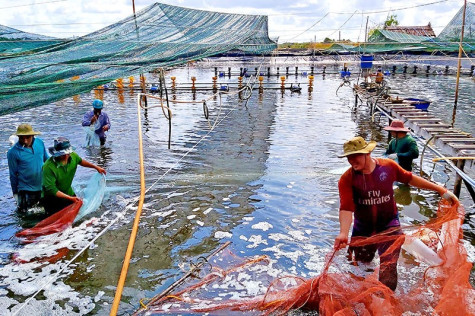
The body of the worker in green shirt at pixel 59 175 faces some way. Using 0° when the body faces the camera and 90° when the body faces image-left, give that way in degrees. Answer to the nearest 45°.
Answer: approximately 315°

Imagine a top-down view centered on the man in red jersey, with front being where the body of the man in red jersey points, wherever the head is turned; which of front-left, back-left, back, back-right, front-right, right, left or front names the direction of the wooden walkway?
back

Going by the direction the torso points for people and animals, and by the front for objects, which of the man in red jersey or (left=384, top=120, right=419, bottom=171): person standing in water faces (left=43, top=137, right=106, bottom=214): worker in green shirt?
the person standing in water

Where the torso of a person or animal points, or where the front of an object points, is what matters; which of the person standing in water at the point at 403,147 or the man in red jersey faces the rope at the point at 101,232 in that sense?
the person standing in water

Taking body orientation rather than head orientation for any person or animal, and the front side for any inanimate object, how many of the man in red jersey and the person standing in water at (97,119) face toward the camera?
2

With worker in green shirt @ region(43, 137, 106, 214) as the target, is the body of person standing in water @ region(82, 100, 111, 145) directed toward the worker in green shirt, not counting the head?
yes

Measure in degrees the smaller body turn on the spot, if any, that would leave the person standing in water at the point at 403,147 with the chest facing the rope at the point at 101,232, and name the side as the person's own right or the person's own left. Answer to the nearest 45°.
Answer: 0° — they already face it

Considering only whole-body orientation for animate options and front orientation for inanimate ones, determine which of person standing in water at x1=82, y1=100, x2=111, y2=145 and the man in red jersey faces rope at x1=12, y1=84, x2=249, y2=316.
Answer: the person standing in water

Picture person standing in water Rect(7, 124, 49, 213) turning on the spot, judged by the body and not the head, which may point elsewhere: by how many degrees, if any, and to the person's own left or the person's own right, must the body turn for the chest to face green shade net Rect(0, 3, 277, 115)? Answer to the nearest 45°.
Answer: approximately 135° to the person's own left
